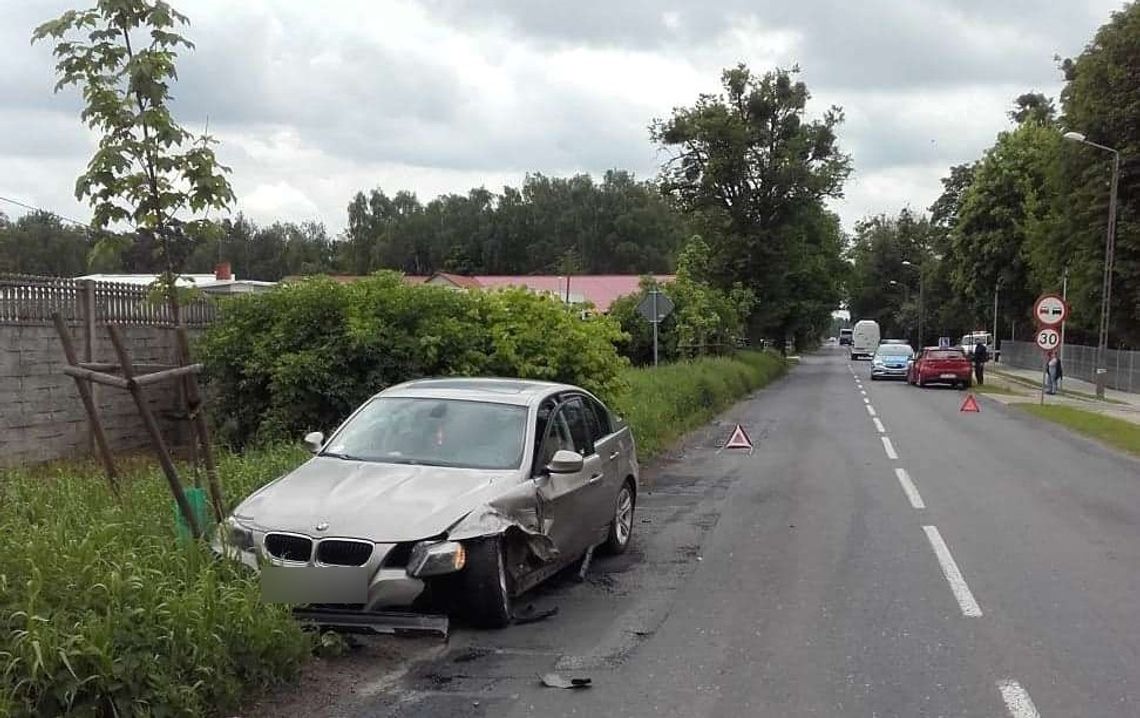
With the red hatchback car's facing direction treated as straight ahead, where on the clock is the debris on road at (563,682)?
The debris on road is roughly at 6 o'clock from the red hatchback car.

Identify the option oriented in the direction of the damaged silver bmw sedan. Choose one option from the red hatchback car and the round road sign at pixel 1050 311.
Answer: the round road sign

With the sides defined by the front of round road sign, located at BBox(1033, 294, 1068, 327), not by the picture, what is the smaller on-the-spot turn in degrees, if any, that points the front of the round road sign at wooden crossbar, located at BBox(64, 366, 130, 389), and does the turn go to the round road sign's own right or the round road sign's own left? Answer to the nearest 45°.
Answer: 0° — it already faces it

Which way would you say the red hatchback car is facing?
away from the camera

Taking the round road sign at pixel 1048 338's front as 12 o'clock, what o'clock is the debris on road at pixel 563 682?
The debris on road is roughly at 12 o'clock from the round road sign.

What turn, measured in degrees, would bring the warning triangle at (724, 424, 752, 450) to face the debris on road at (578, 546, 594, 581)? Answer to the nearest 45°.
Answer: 0° — it already faces it

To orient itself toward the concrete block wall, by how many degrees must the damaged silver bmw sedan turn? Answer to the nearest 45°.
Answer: approximately 90° to its right

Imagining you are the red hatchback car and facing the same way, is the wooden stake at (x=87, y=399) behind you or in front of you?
behind

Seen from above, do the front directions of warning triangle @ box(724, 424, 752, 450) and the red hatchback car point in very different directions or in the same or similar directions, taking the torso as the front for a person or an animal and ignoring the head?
very different directions

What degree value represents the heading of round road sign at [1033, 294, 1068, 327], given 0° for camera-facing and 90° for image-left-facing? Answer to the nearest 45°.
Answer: approximately 0°

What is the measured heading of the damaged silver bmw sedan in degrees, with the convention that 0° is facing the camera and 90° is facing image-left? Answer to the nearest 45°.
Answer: approximately 45°
